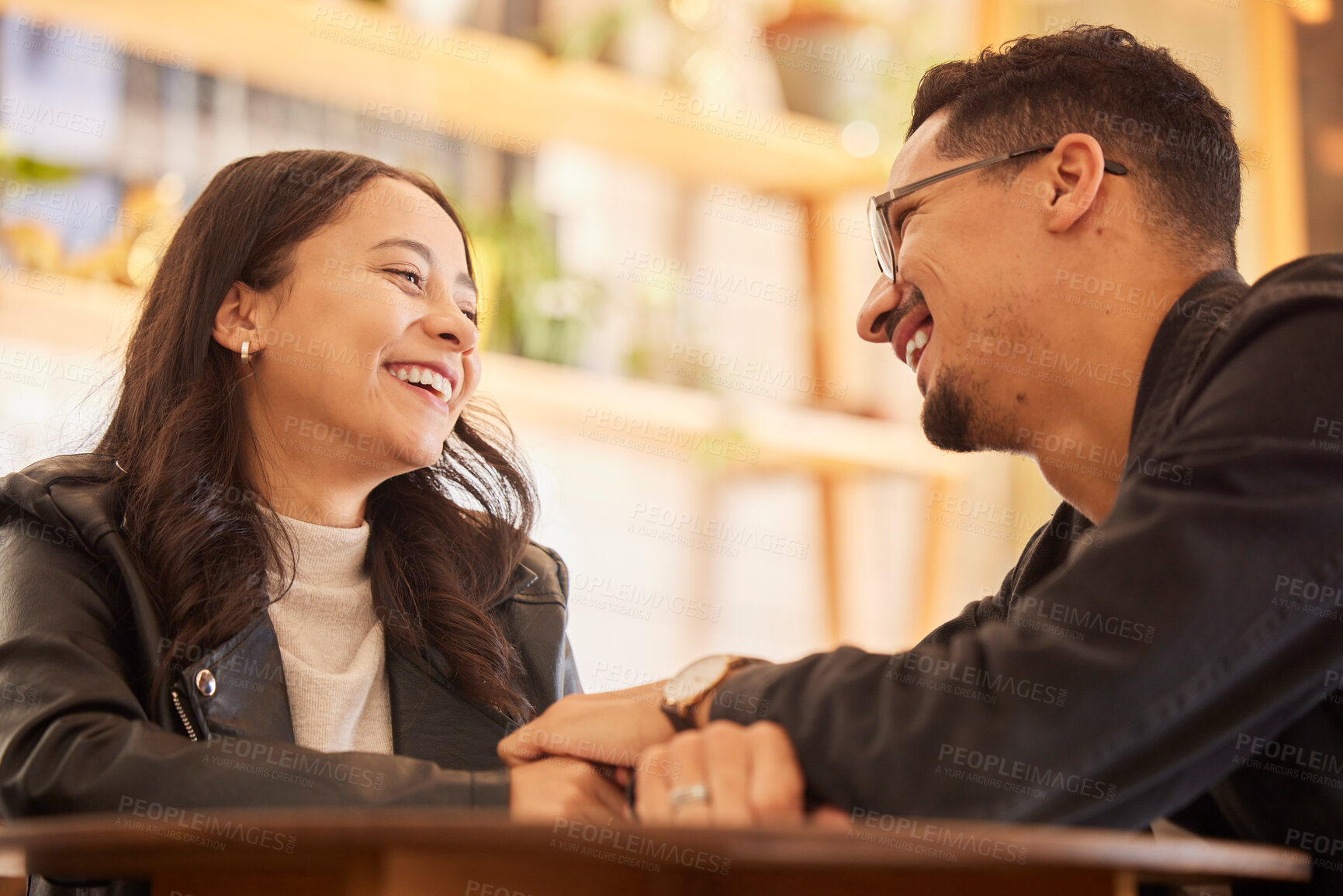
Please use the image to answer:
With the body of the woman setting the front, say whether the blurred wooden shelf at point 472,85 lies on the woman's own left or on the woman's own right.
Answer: on the woman's own left

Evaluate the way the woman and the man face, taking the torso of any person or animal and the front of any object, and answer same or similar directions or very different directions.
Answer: very different directions

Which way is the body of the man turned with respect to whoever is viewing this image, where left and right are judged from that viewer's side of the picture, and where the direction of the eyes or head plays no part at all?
facing to the left of the viewer

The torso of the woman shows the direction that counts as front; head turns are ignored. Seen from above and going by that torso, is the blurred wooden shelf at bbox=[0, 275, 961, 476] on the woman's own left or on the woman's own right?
on the woman's own left

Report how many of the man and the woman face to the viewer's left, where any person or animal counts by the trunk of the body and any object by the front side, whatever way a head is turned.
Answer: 1

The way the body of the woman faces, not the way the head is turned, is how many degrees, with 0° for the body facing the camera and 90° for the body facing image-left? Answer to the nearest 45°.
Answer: approximately 315°
